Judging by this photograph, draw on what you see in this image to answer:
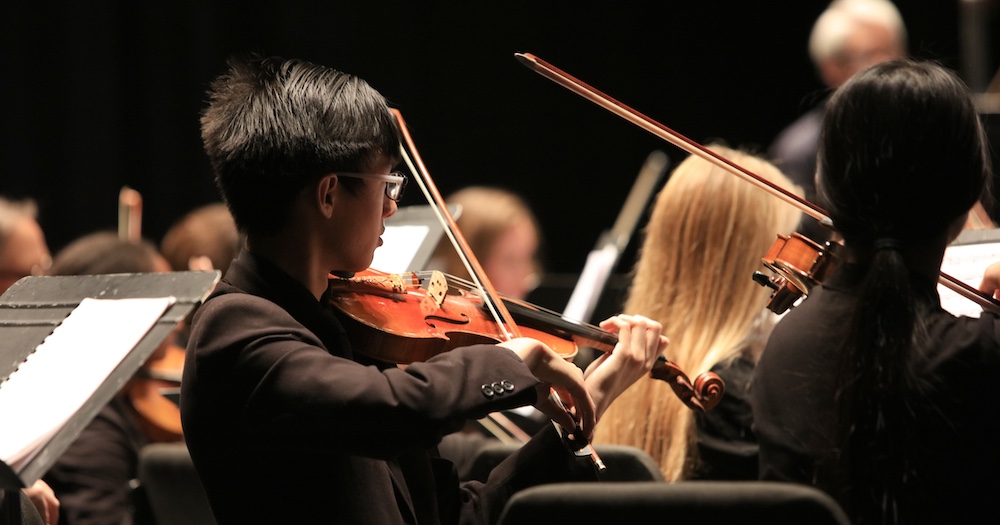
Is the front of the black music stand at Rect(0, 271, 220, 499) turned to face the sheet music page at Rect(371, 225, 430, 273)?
no

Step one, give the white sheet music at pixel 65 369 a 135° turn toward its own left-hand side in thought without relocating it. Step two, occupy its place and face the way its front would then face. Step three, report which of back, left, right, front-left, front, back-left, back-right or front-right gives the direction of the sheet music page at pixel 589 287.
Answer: front-left

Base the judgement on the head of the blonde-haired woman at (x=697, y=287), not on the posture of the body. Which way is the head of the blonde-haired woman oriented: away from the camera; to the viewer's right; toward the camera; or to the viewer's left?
away from the camera

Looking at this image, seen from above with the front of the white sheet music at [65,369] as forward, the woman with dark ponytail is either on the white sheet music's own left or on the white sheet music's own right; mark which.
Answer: on the white sheet music's own left

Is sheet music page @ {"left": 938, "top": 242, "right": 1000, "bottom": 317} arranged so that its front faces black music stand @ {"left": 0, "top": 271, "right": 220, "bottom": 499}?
no

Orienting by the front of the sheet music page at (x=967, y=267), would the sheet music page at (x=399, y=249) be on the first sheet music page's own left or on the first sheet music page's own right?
on the first sheet music page's own right

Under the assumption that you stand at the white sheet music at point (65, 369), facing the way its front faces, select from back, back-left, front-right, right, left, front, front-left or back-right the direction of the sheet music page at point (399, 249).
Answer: back

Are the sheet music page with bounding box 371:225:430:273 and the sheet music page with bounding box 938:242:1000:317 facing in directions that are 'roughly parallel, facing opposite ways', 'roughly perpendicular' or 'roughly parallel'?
roughly parallel

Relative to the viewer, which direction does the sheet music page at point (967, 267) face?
toward the camera

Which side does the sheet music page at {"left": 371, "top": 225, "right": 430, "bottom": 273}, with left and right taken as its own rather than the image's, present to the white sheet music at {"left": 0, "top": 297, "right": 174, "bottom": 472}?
front

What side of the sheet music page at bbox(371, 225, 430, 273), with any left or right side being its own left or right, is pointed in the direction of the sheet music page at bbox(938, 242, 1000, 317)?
left

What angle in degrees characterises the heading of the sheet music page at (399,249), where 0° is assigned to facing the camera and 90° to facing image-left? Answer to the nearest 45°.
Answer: approximately 45°
